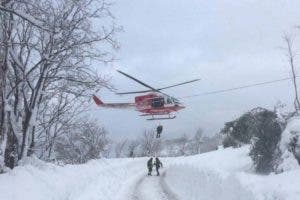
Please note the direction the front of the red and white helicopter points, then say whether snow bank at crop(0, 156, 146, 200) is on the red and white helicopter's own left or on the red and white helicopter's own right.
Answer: on the red and white helicopter's own right

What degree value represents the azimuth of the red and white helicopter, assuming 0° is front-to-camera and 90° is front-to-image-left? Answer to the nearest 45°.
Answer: approximately 270°

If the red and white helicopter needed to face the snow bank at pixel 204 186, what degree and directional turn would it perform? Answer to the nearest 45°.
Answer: approximately 90° to its right

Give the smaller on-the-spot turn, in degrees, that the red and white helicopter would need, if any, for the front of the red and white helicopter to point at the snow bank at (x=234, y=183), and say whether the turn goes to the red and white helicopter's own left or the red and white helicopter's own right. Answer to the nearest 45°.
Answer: approximately 90° to the red and white helicopter's own right

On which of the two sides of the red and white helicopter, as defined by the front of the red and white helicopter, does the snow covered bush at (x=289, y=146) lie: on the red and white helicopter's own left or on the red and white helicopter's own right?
on the red and white helicopter's own right
